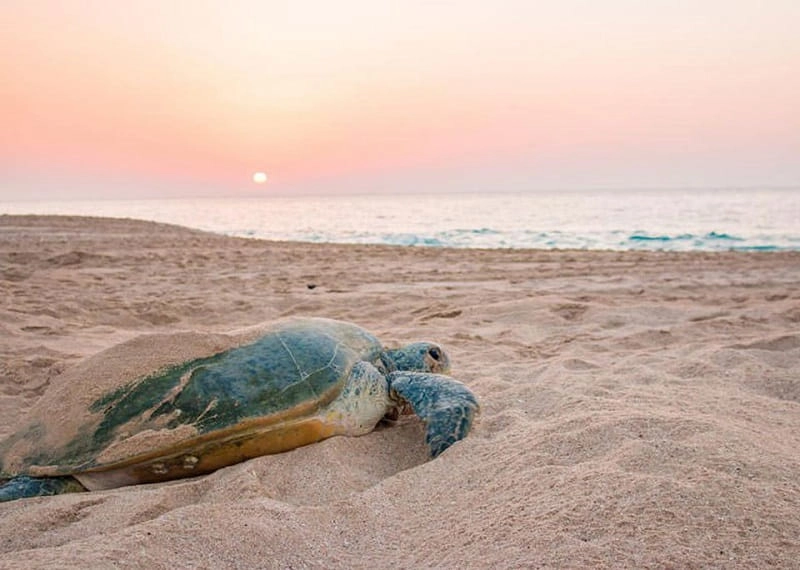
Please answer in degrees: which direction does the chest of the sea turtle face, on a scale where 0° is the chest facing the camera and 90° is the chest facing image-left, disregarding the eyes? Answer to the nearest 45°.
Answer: approximately 270°
